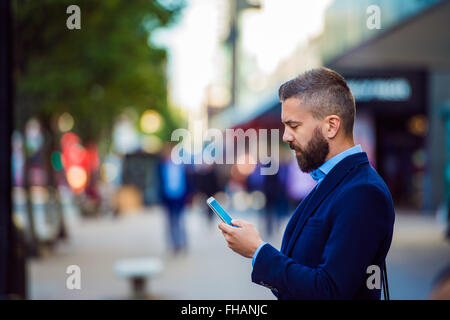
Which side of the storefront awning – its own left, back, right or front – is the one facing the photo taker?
left

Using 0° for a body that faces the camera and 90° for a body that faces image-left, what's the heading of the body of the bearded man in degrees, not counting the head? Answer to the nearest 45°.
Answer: approximately 90°

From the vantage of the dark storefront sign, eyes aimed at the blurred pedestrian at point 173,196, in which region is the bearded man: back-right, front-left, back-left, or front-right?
front-left

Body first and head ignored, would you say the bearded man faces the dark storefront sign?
no

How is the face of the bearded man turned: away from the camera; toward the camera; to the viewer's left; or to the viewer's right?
to the viewer's left

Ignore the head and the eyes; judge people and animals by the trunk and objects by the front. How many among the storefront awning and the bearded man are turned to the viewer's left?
2

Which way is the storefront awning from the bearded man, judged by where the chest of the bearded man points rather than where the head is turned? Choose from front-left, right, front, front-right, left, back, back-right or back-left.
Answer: right

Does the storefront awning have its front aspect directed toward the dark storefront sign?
no

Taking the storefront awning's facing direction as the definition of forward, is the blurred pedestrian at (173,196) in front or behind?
in front

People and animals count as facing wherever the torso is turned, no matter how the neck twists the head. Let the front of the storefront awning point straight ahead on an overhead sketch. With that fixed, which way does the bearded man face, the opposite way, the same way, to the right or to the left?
the same way

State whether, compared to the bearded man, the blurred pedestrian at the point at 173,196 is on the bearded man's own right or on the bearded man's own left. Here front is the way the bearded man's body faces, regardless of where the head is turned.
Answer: on the bearded man's own right

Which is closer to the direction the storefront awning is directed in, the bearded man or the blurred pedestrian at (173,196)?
the blurred pedestrian

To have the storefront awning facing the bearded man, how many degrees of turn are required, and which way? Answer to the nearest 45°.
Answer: approximately 90° to its left
